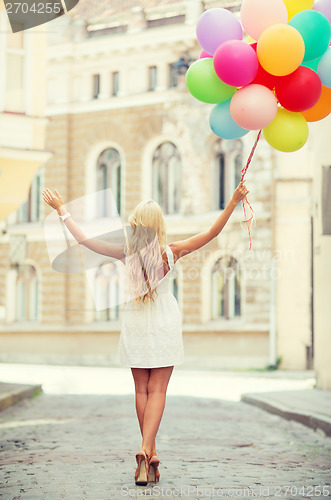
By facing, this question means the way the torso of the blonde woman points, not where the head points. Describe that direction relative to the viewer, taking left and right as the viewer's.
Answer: facing away from the viewer

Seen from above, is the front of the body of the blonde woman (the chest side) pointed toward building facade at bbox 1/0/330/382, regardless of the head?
yes
